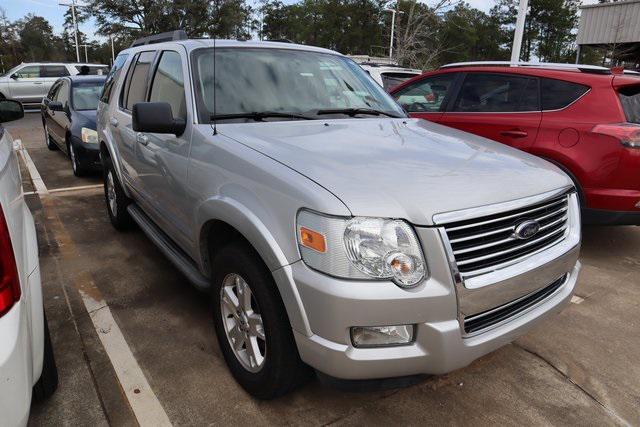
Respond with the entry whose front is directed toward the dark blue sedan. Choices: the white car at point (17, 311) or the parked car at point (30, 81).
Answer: the white car

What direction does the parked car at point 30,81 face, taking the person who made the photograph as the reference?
facing to the left of the viewer

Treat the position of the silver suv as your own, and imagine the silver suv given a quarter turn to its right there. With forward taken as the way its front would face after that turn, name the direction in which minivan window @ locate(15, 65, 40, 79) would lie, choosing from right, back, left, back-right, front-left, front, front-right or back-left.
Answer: right

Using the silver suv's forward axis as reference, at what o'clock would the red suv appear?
The red suv is roughly at 9 o'clock from the silver suv.

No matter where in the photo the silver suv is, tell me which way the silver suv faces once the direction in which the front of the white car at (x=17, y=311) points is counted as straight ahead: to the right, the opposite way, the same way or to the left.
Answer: the opposite way

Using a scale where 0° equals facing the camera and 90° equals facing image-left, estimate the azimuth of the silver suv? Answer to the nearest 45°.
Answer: approximately 315°

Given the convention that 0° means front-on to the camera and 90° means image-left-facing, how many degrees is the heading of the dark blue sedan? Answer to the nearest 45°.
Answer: approximately 315°

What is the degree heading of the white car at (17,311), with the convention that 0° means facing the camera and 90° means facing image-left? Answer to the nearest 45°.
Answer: approximately 180°

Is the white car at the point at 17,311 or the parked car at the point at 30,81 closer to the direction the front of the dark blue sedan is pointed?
the white car

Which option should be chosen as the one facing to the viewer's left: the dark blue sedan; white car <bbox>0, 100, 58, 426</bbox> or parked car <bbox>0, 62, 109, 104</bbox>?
the parked car
